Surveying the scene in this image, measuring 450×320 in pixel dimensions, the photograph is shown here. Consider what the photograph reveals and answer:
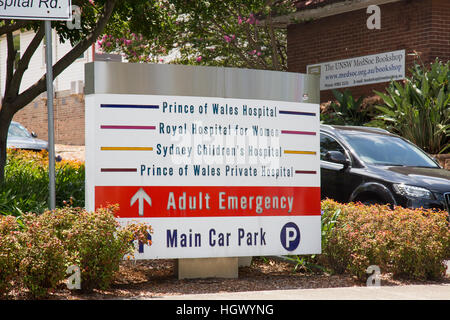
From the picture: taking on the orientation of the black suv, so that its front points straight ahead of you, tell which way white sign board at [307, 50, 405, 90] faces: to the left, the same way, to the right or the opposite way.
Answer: to the right

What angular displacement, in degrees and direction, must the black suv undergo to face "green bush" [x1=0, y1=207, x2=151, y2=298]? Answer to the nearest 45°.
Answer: approximately 90° to its right

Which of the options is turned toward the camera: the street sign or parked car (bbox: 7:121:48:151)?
the street sign

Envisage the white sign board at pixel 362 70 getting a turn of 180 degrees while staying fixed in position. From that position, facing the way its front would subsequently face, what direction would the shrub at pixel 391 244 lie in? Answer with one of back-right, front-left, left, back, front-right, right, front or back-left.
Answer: back-right

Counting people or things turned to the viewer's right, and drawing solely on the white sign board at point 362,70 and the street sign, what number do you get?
0

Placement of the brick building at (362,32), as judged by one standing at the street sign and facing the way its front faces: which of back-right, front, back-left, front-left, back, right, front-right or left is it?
back-left

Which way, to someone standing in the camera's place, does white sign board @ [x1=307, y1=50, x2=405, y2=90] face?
facing the viewer and to the left of the viewer

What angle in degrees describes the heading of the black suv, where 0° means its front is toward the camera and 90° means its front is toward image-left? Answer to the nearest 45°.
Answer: approximately 315°

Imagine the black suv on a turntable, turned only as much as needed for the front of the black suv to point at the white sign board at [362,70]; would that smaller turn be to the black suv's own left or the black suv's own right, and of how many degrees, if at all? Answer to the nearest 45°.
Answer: approximately 135° to the black suv's own left

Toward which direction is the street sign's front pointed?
toward the camera
